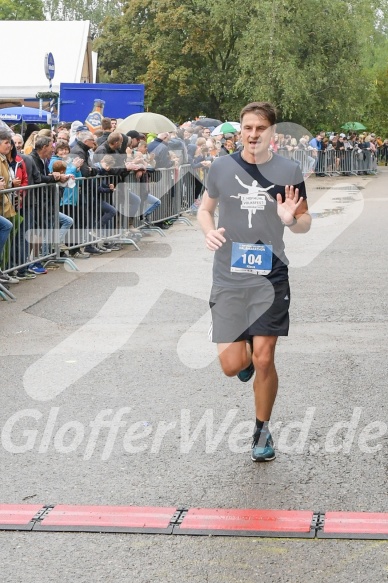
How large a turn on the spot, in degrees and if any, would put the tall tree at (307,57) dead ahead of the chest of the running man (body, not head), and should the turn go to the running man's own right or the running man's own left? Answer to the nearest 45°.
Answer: approximately 180°

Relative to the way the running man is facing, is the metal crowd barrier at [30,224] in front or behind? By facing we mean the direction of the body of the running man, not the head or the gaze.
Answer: behind

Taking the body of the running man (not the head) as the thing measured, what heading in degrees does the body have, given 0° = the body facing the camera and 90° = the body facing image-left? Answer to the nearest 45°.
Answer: approximately 0°

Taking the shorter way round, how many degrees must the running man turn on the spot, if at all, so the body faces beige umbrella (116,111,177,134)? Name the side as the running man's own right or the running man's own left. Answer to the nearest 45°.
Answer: approximately 180°

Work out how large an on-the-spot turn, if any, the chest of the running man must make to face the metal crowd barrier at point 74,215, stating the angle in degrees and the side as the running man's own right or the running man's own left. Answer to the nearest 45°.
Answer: approximately 180°

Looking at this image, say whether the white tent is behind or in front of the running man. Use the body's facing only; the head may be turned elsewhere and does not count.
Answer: behind

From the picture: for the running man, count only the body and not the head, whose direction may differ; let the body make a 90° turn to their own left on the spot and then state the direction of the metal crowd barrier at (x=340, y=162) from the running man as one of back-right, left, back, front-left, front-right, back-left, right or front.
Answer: left
